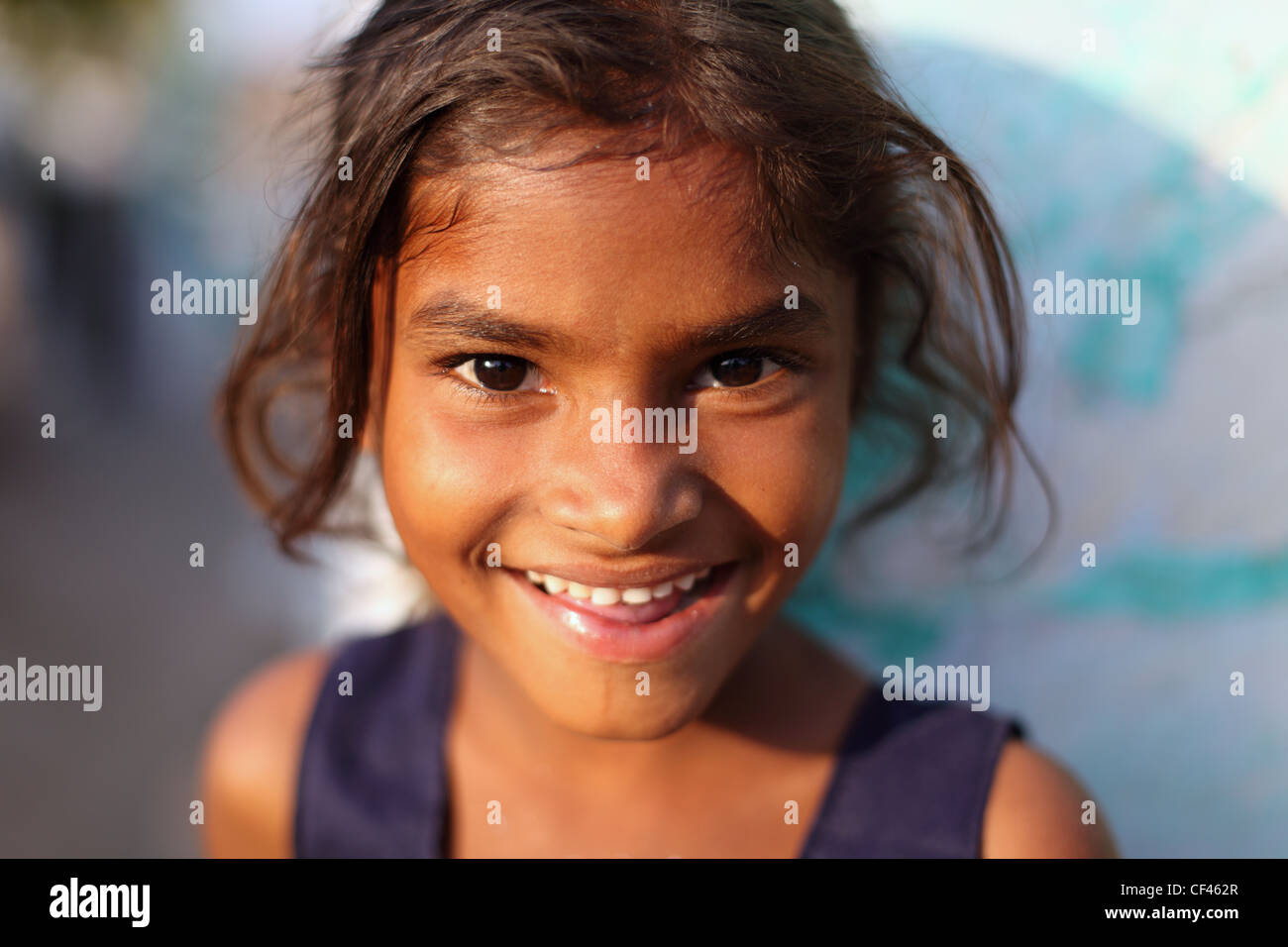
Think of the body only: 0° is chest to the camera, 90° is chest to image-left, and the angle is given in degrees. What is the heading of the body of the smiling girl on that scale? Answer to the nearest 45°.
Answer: approximately 0°
